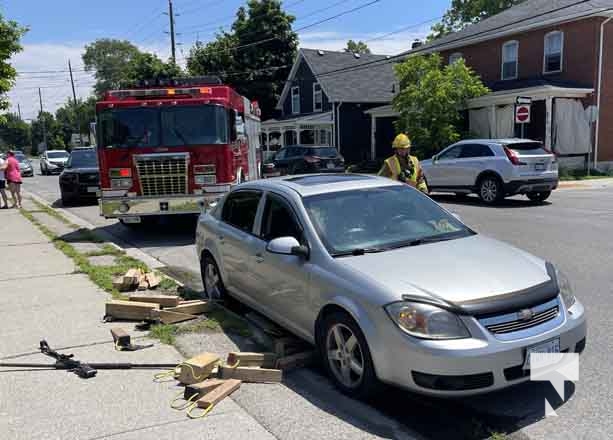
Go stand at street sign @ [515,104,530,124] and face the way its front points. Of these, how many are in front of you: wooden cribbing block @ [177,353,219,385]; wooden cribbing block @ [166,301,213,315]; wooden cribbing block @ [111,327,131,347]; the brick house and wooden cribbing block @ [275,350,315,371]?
4

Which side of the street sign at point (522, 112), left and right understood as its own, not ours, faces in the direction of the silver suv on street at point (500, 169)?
front

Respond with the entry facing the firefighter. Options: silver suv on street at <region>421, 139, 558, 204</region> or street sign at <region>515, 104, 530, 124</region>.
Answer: the street sign

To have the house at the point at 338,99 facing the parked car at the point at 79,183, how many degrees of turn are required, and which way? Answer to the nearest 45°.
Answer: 0° — it already faces it

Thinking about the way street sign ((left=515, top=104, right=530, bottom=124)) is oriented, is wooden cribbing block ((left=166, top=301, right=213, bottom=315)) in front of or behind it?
in front

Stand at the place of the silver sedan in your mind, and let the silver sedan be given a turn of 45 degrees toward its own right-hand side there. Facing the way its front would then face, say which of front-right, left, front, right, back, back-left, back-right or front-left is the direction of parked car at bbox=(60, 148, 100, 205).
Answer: back-right

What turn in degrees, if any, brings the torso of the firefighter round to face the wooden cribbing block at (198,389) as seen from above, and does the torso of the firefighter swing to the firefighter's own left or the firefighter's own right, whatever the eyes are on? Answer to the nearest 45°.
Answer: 0° — they already face it

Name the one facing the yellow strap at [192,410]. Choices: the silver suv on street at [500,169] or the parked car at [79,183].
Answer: the parked car

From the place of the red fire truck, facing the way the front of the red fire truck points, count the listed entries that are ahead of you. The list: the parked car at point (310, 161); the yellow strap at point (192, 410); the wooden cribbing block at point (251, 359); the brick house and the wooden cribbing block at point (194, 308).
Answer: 3

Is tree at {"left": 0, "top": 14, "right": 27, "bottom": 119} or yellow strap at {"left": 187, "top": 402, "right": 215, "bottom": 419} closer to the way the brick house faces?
the tree

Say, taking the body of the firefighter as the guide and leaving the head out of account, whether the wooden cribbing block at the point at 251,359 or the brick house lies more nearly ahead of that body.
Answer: the wooden cribbing block

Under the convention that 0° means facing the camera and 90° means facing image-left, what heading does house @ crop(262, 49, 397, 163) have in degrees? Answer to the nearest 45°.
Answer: approximately 45°

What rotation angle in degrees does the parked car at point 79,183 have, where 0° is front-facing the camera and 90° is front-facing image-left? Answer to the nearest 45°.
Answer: approximately 0°

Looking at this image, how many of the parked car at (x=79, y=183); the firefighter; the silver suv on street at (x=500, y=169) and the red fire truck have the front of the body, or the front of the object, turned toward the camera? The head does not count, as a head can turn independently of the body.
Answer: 3
